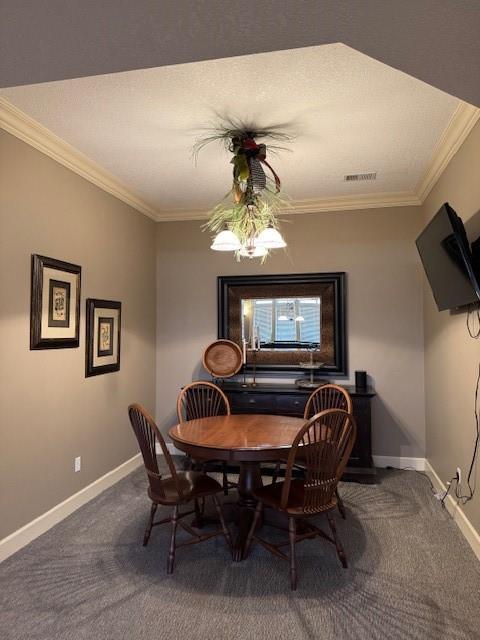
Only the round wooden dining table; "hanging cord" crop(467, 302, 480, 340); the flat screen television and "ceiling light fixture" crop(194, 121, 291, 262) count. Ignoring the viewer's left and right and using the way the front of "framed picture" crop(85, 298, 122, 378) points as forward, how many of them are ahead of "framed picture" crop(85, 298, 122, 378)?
4

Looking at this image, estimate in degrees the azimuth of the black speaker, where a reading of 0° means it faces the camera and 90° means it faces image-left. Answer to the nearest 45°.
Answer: approximately 0°

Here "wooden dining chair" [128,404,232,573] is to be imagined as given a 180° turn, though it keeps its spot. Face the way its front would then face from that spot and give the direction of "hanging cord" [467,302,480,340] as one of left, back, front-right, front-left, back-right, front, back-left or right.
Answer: back-left

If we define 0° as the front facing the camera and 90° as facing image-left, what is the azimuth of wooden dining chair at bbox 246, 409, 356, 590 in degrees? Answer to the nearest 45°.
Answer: approximately 135°

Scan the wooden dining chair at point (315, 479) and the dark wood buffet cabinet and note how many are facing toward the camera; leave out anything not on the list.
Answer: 1

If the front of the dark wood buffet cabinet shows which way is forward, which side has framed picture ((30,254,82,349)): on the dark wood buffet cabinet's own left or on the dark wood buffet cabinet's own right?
on the dark wood buffet cabinet's own right

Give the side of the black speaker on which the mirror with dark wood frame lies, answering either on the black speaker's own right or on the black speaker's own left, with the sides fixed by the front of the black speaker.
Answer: on the black speaker's own right

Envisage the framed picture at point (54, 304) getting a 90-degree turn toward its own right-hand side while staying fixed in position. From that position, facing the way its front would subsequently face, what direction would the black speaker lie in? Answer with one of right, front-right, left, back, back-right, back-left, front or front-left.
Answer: back-left
